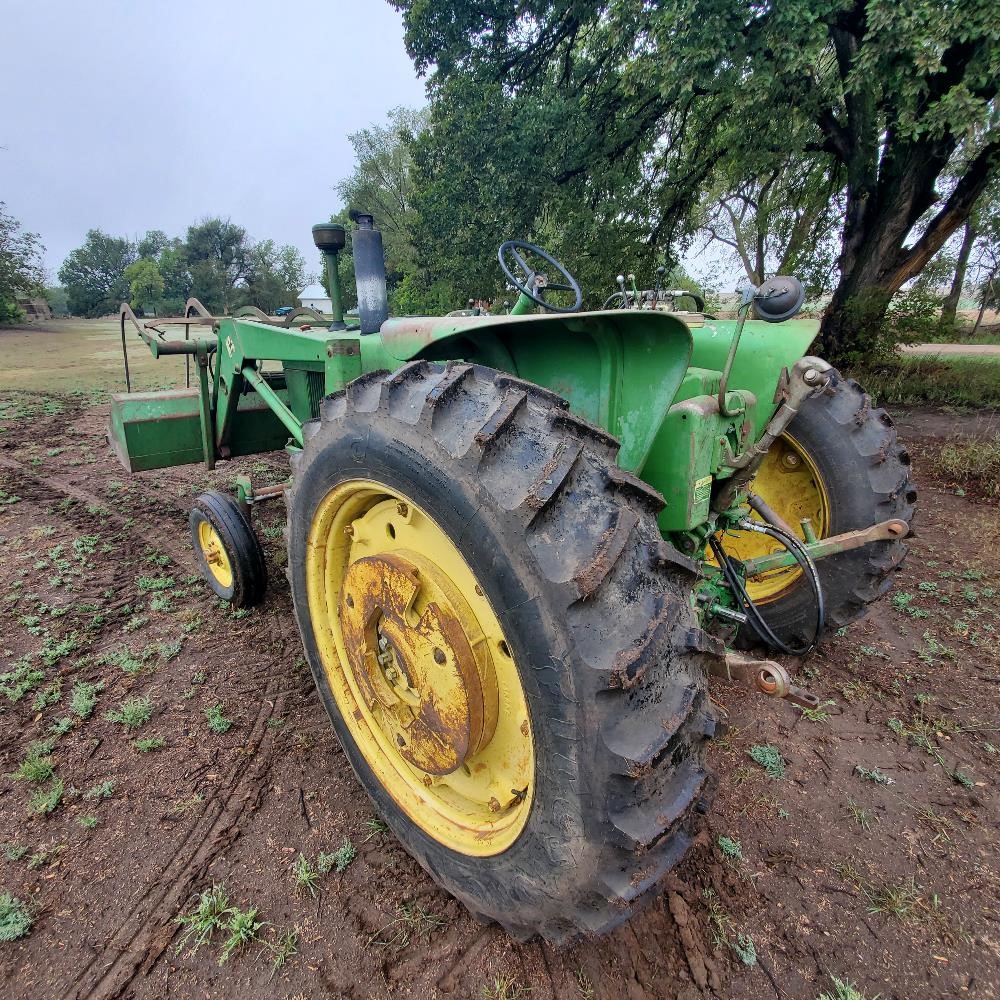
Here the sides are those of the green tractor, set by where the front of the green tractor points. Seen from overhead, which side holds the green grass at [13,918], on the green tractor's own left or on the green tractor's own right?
on the green tractor's own left

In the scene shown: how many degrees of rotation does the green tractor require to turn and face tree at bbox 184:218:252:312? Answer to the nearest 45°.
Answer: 0° — it already faces it

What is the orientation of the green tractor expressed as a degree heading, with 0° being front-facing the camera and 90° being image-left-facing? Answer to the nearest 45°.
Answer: approximately 135°

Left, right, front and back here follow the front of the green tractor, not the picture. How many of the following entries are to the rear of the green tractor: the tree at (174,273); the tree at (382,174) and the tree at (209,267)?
0

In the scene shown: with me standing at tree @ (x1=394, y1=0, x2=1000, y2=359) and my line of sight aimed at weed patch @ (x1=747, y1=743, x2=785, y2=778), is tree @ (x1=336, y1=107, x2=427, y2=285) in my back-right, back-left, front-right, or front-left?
back-right

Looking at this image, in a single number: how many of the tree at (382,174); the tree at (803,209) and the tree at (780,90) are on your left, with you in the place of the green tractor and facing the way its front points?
0

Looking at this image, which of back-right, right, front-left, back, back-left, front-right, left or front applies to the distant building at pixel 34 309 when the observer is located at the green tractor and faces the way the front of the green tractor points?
front

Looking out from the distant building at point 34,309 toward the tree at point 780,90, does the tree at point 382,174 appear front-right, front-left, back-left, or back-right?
front-left

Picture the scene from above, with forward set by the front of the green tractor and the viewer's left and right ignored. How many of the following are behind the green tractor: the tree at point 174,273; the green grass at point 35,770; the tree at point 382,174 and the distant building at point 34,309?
0

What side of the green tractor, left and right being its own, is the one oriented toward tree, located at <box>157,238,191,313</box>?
front

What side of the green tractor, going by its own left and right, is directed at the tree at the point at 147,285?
front

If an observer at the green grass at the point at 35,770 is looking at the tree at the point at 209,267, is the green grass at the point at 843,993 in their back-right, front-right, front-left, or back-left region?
back-right

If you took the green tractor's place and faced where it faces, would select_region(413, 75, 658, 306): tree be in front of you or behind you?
in front
